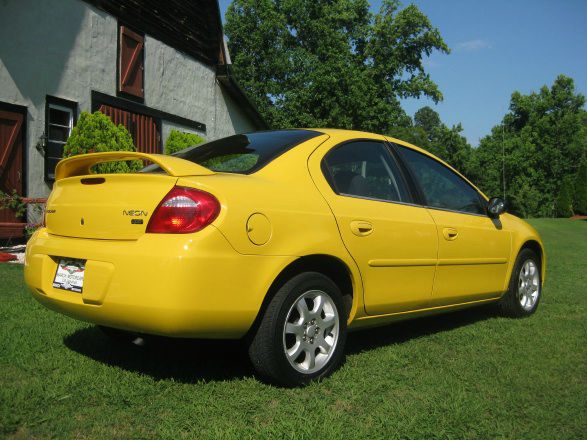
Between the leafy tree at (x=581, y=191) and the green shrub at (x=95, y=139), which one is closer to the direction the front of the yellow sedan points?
the leafy tree

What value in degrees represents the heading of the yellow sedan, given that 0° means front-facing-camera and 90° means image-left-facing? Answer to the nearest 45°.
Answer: approximately 225°

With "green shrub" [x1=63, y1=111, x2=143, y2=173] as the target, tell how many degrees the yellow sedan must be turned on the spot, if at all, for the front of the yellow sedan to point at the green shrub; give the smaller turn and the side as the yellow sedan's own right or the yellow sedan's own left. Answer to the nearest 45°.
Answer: approximately 90° to the yellow sedan's own left

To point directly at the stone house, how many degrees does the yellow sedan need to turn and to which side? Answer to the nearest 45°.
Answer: approximately 45° to its left

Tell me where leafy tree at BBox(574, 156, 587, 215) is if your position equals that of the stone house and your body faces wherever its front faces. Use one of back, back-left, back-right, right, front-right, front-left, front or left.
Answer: left

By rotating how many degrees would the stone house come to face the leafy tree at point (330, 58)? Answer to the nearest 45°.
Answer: approximately 90° to its left

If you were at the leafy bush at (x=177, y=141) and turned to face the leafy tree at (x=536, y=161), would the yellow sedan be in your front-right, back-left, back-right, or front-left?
back-right

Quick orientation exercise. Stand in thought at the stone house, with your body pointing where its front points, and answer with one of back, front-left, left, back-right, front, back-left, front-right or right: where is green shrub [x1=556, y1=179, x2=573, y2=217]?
left

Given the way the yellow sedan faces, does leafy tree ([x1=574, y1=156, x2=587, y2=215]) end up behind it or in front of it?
in front

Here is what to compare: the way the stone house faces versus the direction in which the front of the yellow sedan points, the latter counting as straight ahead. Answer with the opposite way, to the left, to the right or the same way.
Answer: to the right

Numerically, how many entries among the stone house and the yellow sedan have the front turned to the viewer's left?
0

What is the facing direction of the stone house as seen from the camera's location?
facing the viewer and to the right of the viewer

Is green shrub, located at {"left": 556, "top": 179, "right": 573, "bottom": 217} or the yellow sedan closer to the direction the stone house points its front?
the yellow sedan

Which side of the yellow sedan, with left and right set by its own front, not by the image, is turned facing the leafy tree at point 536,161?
front
